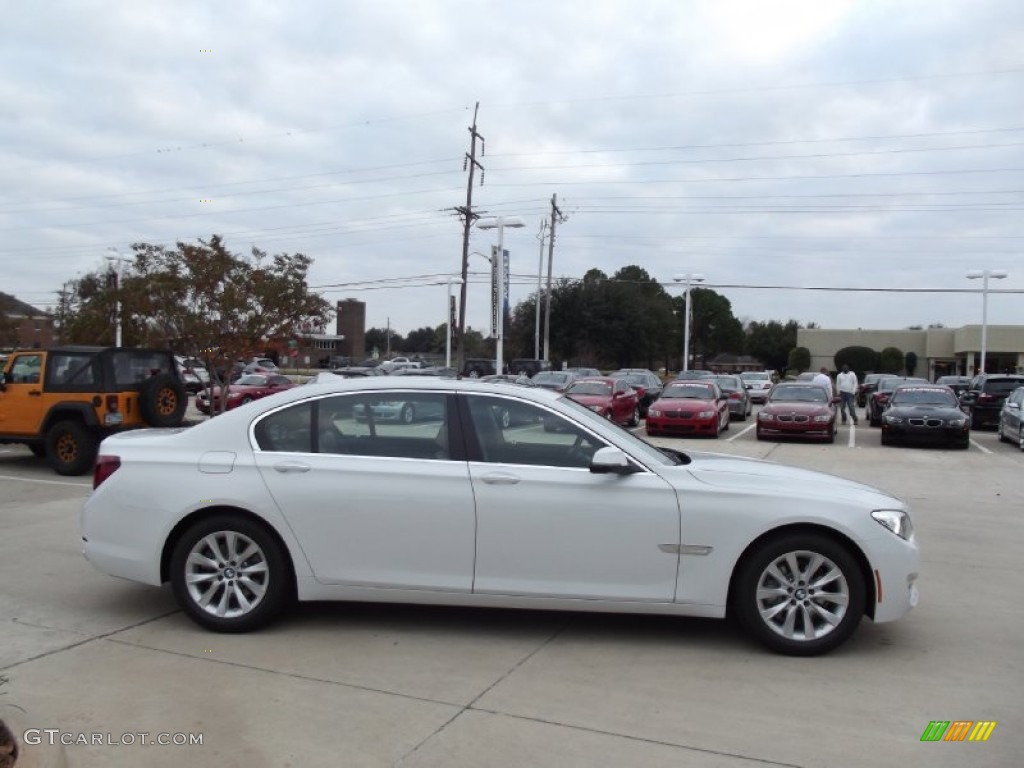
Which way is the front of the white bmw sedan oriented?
to the viewer's right

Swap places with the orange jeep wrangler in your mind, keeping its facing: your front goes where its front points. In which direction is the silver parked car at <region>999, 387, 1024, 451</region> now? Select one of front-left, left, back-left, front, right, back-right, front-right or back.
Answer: back-right

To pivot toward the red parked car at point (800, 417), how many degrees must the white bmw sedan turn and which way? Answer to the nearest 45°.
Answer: approximately 45° to its left

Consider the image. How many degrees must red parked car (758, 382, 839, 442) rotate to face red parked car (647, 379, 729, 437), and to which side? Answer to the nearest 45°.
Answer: approximately 90° to its right

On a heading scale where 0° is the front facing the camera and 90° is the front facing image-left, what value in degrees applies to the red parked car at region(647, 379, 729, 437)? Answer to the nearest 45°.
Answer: approximately 0°

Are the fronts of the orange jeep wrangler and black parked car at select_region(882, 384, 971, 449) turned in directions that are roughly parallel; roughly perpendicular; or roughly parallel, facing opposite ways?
roughly perpendicular

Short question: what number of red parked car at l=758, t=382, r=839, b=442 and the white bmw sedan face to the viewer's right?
1

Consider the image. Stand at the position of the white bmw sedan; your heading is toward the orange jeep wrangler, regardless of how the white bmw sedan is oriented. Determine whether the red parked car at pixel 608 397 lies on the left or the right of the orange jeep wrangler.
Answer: right

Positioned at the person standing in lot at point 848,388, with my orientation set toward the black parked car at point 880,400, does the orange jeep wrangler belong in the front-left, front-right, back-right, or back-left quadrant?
back-right

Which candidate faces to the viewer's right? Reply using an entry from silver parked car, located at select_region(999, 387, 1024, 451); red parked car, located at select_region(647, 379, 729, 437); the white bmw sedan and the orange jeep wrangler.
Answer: the white bmw sedan

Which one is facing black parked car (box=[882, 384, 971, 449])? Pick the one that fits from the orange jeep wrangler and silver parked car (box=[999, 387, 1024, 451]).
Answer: the silver parked car

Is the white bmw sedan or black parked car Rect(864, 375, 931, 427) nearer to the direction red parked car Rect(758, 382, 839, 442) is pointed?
the white bmw sedan

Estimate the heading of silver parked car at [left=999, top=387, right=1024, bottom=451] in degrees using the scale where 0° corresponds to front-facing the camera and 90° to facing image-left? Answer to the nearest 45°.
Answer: approximately 45°
